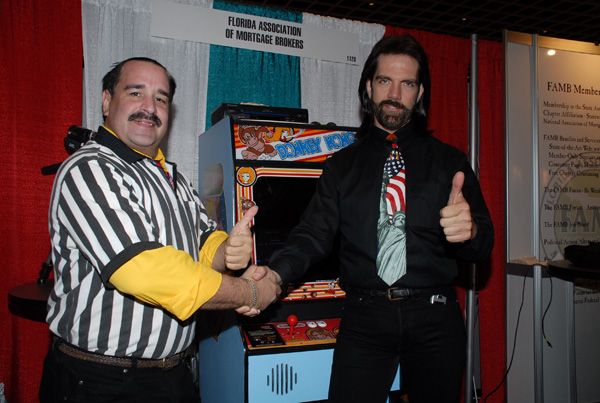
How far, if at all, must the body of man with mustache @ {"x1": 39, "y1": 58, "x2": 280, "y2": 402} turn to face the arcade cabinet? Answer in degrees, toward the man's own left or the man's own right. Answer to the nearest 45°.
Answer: approximately 90° to the man's own left

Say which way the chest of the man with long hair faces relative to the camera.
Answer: toward the camera

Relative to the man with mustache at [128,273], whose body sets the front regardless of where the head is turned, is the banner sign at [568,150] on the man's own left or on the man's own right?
on the man's own left

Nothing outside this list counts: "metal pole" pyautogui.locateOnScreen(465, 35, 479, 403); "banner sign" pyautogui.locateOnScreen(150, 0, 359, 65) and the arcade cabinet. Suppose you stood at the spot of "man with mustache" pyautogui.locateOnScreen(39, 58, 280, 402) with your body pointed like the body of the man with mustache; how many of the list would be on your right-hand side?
0

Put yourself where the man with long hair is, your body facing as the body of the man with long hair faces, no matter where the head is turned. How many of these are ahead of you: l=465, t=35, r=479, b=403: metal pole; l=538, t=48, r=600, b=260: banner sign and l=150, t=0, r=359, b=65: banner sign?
0

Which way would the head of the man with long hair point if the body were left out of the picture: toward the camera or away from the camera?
toward the camera

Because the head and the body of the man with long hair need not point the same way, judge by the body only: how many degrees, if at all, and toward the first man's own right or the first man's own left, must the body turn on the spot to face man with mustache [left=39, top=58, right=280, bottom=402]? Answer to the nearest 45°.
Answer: approximately 45° to the first man's own right

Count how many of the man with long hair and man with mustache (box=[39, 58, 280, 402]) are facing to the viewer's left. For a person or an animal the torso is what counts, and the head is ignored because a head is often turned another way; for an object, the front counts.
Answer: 0

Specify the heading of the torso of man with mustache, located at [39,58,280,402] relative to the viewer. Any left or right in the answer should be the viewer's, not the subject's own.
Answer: facing the viewer and to the right of the viewer

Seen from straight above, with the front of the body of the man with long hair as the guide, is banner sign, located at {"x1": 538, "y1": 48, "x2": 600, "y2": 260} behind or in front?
behind

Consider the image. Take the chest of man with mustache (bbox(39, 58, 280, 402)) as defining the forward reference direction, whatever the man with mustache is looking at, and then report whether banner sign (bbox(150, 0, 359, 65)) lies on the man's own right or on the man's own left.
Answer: on the man's own left

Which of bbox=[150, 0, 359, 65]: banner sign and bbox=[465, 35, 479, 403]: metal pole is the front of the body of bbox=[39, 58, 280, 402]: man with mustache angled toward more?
the metal pole
